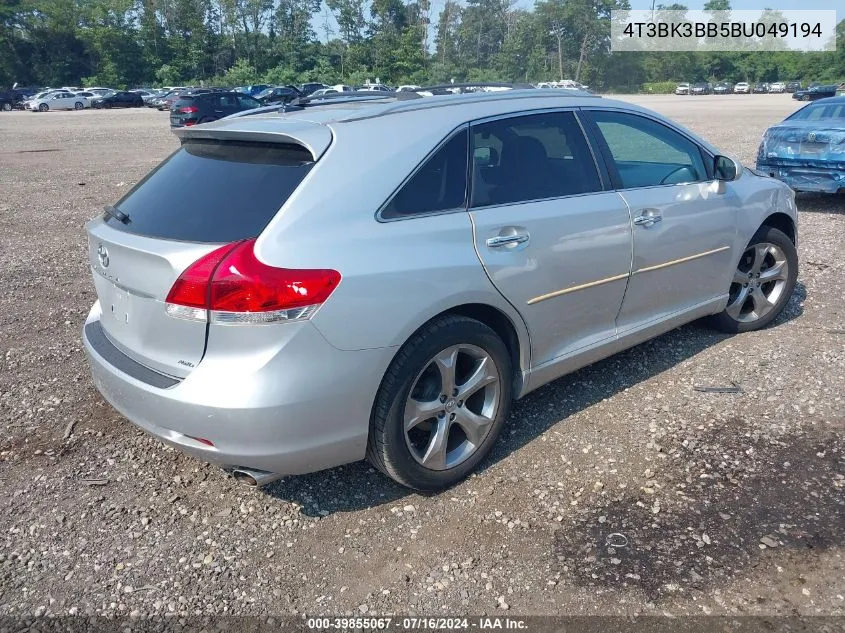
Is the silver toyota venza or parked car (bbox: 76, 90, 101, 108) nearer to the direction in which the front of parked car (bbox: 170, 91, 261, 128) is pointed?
the parked car

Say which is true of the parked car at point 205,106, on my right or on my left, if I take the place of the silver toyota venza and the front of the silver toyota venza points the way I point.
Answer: on my left

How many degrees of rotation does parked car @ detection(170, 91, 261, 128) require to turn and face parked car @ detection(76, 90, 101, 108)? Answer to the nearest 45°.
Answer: approximately 45° to its left

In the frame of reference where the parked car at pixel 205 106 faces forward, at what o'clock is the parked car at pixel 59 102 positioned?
the parked car at pixel 59 102 is roughly at 10 o'clock from the parked car at pixel 205 106.

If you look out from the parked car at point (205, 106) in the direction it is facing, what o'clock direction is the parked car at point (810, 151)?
the parked car at point (810, 151) is roughly at 4 o'clock from the parked car at point (205, 106).

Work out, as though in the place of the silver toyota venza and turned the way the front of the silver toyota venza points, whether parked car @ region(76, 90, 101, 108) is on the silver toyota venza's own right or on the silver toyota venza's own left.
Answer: on the silver toyota venza's own left

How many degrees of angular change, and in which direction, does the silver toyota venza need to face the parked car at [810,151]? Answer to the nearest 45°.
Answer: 0° — it already faces it

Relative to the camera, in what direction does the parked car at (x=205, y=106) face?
facing away from the viewer and to the right of the viewer

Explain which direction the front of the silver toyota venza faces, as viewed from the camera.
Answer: facing away from the viewer and to the right of the viewer

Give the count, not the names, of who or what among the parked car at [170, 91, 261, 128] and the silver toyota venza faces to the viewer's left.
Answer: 0

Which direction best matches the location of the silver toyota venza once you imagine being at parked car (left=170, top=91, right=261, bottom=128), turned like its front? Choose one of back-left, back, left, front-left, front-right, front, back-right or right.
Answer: back-right
